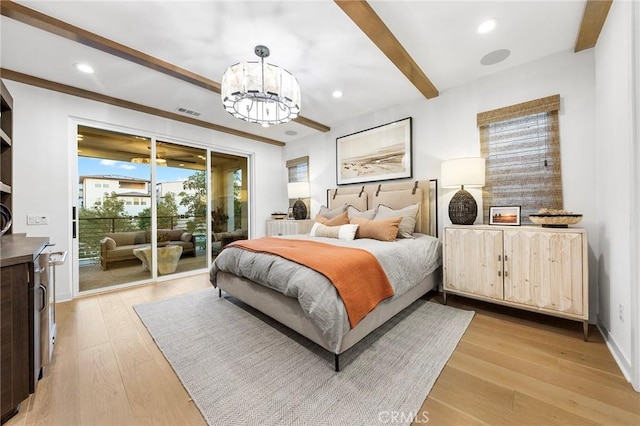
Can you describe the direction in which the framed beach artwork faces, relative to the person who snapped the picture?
facing the viewer and to the left of the viewer

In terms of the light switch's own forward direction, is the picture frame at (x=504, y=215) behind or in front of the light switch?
in front

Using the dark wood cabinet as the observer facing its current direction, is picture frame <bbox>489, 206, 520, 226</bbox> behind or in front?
in front

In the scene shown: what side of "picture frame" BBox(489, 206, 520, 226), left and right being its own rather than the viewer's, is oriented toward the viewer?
front

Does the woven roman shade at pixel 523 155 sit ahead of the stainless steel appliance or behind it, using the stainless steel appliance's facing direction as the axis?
ahead

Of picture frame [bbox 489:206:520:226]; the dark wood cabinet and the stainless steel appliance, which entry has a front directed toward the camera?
the picture frame

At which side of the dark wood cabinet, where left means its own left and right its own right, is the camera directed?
right

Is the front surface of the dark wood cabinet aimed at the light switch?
no

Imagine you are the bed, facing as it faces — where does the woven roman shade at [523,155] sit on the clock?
The woven roman shade is roughly at 7 o'clock from the bed.

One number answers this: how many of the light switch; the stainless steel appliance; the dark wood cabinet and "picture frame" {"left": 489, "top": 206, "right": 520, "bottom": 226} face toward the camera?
2

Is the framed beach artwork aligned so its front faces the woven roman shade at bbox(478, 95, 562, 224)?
no

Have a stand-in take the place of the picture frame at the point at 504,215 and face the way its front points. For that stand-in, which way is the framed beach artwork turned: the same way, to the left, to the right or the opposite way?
the same way

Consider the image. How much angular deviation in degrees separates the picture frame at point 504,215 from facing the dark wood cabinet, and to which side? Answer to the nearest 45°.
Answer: approximately 45° to its right

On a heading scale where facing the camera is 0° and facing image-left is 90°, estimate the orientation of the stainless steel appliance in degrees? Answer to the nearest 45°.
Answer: approximately 270°

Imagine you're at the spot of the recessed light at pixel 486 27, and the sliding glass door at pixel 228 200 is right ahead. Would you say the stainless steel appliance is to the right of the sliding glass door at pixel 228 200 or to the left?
left

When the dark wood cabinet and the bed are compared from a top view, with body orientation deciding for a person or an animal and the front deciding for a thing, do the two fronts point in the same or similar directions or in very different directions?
very different directions

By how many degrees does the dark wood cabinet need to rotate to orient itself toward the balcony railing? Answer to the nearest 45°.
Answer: approximately 90° to its left
